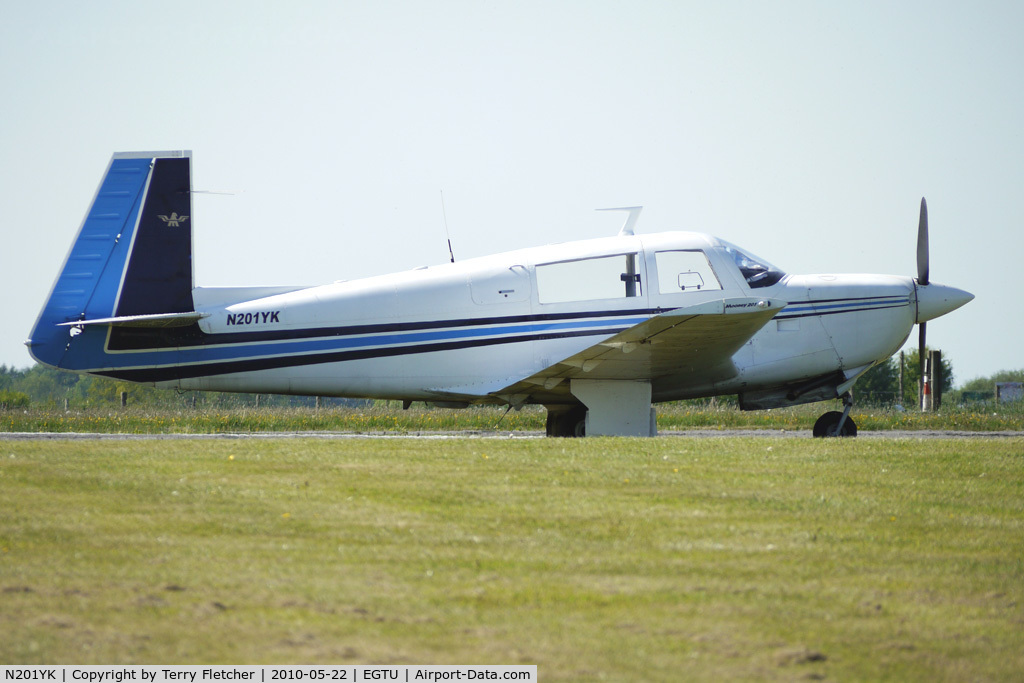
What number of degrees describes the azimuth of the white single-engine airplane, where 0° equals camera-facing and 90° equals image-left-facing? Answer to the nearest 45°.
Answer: approximately 270°
